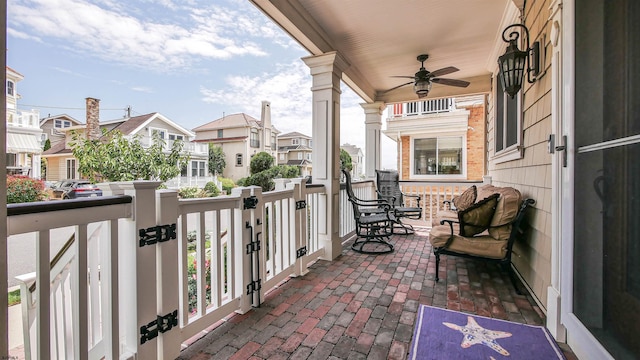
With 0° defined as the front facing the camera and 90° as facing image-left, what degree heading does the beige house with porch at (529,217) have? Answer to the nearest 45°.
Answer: approximately 90°

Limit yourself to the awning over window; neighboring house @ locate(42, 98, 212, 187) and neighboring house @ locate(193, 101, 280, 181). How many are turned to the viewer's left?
0

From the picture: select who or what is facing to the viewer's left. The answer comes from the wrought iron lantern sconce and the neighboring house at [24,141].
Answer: the wrought iron lantern sconce

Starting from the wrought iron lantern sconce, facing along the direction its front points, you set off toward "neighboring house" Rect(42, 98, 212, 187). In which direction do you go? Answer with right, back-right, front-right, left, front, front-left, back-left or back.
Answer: front

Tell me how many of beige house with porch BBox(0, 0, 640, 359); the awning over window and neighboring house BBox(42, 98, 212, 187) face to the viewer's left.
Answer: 1

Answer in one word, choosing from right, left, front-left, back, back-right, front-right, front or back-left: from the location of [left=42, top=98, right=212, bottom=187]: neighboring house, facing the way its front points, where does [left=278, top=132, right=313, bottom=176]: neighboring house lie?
left

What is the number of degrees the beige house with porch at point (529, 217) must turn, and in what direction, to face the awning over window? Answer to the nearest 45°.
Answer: approximately 45° to its right

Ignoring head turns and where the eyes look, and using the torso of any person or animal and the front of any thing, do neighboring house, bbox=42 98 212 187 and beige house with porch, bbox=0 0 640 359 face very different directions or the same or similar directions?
very different directions

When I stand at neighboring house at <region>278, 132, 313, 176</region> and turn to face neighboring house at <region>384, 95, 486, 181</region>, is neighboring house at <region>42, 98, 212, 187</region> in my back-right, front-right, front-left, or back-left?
front-right

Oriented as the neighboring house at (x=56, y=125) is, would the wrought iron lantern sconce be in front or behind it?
in front

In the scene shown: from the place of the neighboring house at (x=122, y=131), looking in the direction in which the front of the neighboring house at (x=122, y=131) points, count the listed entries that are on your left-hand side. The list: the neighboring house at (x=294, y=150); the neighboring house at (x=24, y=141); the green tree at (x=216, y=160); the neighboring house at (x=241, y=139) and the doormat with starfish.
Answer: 3

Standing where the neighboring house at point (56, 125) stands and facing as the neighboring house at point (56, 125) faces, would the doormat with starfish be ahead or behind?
ahead

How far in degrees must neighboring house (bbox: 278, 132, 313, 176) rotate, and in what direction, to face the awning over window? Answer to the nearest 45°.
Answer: approximately 45° to its right

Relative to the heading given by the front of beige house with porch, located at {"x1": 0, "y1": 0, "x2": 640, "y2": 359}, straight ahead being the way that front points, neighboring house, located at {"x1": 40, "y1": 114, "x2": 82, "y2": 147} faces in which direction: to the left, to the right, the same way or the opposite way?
the opposite way

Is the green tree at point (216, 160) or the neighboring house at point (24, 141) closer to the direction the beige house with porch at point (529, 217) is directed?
the neighboring house

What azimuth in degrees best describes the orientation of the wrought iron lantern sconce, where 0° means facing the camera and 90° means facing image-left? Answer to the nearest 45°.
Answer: approximately 90°

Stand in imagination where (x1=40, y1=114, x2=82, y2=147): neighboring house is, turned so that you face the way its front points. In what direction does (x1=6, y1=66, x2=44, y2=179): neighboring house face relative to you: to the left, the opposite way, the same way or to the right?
the same way

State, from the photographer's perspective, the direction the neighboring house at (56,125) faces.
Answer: facing the viewer and to the right of the viewer
